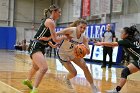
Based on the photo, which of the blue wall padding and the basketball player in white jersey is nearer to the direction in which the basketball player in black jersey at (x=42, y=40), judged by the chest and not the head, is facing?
the basketball player in white jersey

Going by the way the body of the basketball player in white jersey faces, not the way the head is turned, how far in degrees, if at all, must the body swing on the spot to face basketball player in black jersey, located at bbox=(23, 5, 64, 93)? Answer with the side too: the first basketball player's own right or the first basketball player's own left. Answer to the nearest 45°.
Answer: approximately 90° to the first basketball player's own right

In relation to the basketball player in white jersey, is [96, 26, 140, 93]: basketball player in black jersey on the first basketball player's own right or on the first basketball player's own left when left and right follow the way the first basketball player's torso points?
on the first basketball player's own left

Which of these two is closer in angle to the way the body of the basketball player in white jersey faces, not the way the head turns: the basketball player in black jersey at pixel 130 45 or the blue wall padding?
the basketball player in black jersey

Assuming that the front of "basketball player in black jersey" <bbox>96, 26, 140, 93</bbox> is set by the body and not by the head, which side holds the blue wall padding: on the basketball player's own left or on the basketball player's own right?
on the basketball player's own right

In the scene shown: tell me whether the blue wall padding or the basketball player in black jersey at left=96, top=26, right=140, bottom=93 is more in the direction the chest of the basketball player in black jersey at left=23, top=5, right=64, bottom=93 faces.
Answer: the basketball player in black jersey

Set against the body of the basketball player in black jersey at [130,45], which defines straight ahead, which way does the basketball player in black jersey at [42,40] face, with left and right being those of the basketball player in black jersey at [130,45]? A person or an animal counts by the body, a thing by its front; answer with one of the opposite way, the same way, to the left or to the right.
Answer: the opposite way

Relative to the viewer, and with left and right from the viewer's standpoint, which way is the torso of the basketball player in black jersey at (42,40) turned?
facing to the right of the viewer

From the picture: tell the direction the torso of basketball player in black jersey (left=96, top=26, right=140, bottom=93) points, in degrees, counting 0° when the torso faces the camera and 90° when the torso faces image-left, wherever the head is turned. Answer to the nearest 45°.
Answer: approximately 90°

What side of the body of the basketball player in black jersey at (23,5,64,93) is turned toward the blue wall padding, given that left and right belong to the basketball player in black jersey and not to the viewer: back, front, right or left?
left

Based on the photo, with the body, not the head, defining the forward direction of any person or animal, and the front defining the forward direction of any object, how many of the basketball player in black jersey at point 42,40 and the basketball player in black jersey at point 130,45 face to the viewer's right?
1

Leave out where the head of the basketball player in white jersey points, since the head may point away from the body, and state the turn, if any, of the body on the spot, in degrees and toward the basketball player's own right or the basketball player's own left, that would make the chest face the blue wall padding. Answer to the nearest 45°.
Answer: approximately 135° to the basketball player's own left
